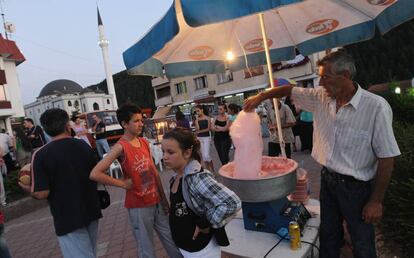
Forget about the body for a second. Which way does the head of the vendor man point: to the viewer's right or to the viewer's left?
to the viewer's left

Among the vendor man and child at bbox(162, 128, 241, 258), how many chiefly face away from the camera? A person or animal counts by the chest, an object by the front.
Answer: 0

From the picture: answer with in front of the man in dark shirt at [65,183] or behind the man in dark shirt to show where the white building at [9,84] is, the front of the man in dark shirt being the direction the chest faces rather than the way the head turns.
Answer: in front

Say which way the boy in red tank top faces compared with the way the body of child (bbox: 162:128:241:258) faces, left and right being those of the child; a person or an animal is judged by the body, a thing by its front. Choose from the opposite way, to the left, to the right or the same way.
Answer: to the left

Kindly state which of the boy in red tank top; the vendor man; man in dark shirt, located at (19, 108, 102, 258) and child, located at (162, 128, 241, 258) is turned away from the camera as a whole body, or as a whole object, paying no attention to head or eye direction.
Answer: the man in dark shirt

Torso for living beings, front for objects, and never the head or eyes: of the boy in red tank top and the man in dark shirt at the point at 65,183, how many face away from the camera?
1

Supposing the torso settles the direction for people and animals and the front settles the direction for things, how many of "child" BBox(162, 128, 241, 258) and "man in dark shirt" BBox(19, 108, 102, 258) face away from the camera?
1

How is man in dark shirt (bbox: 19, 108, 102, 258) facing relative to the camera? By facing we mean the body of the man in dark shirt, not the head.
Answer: away from the camera

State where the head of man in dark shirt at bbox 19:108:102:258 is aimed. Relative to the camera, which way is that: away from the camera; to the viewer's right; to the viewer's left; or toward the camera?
away from the camera

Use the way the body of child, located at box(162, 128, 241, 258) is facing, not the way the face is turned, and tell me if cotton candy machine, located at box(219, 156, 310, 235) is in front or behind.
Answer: behind

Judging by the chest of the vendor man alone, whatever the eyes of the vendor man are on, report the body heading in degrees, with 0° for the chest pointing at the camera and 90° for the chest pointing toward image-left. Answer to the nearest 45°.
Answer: approximately 45°

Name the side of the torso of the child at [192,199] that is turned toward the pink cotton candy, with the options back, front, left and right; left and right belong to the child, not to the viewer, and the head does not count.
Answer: back

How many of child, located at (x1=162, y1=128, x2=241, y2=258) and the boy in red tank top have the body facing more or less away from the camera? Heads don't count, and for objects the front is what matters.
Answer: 0
